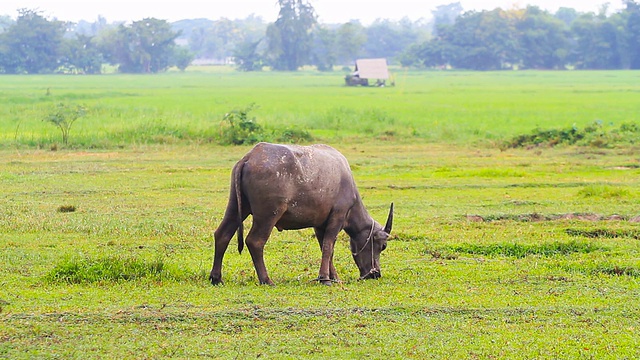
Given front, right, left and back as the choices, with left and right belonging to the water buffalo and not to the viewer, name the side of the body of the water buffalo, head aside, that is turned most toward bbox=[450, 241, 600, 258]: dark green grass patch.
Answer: front

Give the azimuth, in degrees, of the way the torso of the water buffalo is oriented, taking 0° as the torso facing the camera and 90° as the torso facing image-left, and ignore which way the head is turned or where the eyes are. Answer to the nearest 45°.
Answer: approximately 225°

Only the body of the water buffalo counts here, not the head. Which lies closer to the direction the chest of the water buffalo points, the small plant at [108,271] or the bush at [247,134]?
the bush

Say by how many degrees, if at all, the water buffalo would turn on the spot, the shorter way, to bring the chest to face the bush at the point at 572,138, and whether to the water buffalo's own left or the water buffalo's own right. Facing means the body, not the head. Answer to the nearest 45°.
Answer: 0° — it already faces it

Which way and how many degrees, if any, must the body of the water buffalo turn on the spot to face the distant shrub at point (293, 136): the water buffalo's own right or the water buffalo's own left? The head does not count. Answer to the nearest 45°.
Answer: approximately 45° to the water buffalo's own left

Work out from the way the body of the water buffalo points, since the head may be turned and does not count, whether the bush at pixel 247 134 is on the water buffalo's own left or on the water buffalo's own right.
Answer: on the water buffalo's own left

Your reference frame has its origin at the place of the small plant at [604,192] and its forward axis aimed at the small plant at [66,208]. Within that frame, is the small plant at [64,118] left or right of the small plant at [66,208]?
right

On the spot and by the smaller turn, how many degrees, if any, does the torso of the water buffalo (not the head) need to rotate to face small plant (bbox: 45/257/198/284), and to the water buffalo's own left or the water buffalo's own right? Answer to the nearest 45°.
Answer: approximately 135° to the water buffalo's own left

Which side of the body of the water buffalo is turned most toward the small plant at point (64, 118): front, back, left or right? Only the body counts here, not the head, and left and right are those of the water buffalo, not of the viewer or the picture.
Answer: left

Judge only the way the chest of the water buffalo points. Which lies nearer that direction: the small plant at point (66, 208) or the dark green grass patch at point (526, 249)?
the dark green grass patch

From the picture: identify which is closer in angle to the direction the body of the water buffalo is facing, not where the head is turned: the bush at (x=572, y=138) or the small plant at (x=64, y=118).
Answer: the bush
